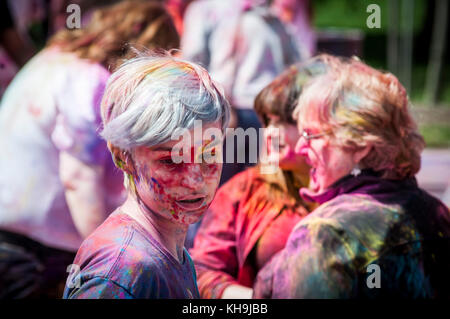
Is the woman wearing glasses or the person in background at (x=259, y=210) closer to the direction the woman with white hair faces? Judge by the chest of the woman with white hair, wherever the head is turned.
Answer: the woman wearing glasses

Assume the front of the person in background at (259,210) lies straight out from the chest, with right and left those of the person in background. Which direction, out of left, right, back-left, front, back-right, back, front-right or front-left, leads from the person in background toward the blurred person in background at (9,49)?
back

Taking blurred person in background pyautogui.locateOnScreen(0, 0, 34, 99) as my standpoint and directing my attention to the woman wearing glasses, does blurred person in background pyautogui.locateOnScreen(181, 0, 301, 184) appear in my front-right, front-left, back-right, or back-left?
front-left

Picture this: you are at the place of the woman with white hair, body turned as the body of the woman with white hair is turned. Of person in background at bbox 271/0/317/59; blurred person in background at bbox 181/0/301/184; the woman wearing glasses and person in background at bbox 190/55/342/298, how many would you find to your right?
0

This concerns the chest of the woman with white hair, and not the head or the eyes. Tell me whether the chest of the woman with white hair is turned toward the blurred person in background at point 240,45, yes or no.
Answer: no

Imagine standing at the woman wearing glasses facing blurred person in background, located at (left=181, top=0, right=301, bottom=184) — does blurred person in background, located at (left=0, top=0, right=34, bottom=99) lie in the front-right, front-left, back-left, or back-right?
front-left

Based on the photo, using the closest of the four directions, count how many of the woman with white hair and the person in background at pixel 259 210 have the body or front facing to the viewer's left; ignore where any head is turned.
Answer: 0

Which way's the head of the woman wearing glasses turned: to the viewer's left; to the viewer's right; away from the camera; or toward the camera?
to the viewer's left

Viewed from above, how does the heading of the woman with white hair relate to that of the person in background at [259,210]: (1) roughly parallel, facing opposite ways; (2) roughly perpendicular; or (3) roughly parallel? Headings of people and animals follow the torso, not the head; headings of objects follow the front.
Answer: roughly parallel

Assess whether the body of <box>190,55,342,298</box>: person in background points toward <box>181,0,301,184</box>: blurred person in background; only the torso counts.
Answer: no

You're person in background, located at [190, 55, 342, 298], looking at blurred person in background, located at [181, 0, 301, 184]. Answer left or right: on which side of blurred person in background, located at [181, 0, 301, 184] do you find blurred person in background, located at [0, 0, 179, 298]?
left

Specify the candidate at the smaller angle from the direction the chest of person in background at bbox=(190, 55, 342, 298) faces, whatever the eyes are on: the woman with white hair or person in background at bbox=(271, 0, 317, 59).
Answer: the woman with white hair

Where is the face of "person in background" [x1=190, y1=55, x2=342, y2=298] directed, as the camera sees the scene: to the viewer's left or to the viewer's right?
to the viewer's left

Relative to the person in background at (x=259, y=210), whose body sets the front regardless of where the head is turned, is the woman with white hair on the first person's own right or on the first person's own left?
on the first person's own right

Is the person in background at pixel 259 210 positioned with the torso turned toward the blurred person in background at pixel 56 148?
no
